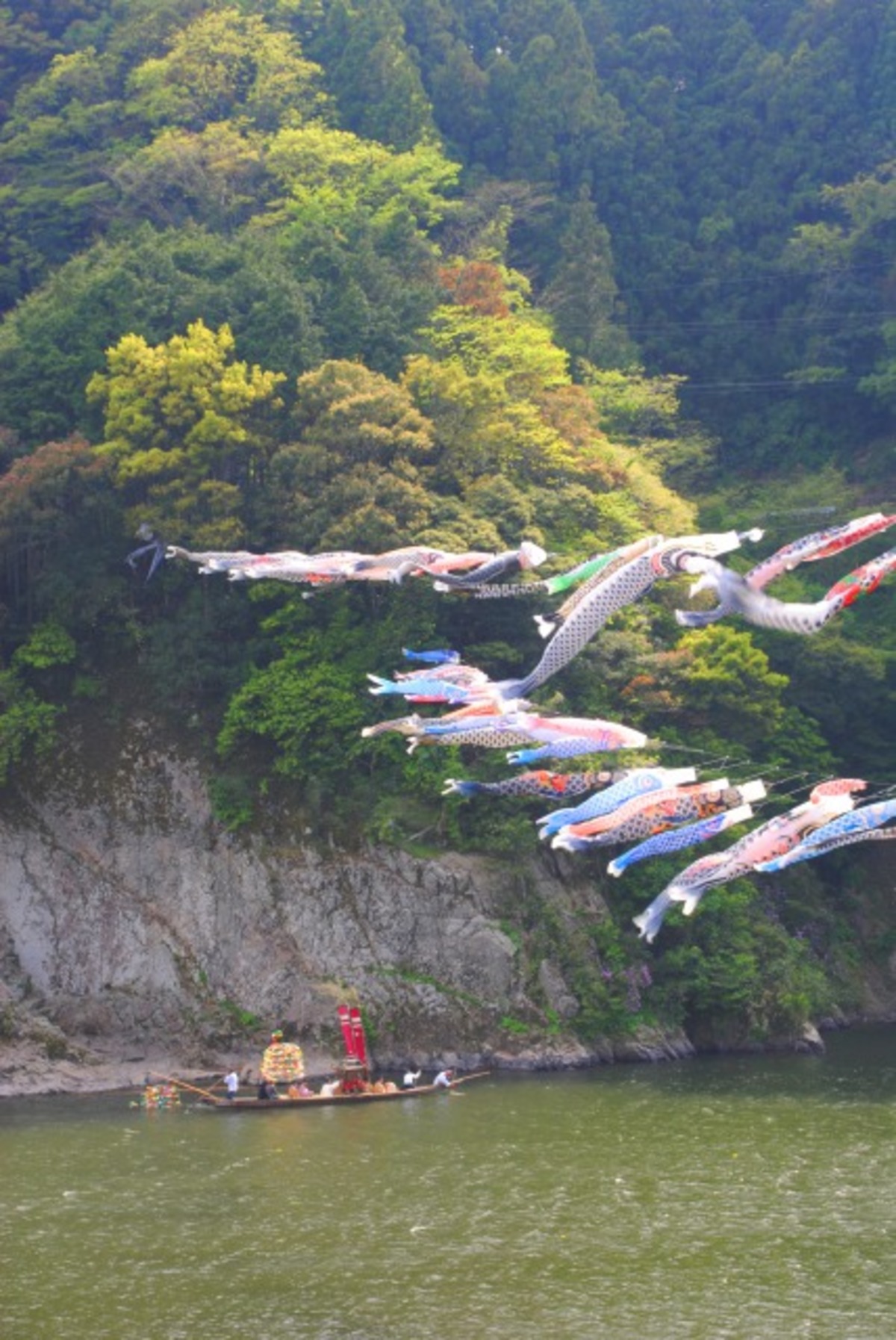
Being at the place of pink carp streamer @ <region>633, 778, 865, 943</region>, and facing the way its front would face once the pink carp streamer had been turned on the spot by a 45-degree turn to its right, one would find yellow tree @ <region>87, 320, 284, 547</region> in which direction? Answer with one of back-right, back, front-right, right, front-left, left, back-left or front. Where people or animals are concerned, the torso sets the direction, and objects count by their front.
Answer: back

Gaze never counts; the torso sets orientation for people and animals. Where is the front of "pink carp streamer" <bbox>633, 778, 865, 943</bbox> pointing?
to the viewer's right

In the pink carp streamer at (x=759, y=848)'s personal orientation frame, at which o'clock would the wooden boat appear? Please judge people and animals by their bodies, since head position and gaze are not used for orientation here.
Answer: The wooden boat is roughly at 7 o'clock from the pink carp streamer.
